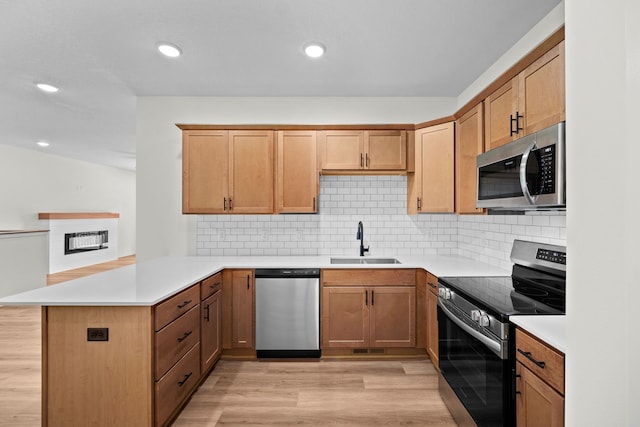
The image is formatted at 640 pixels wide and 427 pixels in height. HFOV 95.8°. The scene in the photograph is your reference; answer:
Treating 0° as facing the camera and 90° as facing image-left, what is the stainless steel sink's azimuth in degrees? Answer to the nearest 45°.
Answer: approximately 0°

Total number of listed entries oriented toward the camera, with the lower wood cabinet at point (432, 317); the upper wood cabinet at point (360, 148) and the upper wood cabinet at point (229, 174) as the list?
2

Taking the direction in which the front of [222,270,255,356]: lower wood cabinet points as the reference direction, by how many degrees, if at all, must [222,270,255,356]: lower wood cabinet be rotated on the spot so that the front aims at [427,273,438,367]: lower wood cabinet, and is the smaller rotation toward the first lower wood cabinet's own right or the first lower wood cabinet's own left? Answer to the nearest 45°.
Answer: approximately 45° to the first lower wood cabinet's own left

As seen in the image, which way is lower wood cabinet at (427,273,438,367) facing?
to the viewer's left

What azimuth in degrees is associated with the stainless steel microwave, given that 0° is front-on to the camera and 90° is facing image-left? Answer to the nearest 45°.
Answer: approximately 45°

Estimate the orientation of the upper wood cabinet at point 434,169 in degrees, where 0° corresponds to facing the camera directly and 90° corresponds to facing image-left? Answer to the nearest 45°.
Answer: approximately 45°
